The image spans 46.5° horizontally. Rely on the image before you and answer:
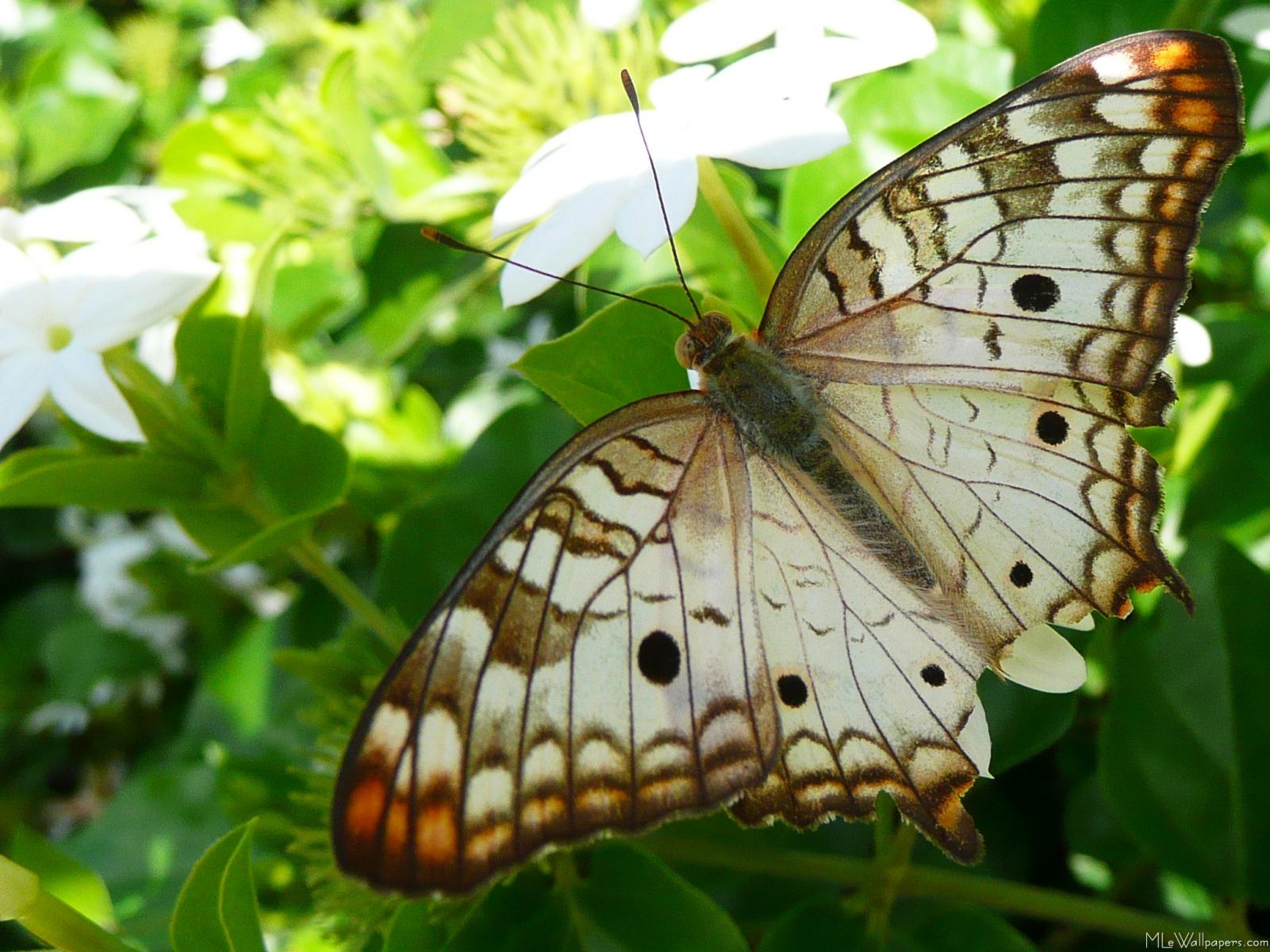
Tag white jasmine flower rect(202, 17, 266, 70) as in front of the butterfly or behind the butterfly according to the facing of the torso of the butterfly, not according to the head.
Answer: in front

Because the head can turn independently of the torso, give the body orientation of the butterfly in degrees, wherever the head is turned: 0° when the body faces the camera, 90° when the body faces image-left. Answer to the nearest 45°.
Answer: approximately 135°
